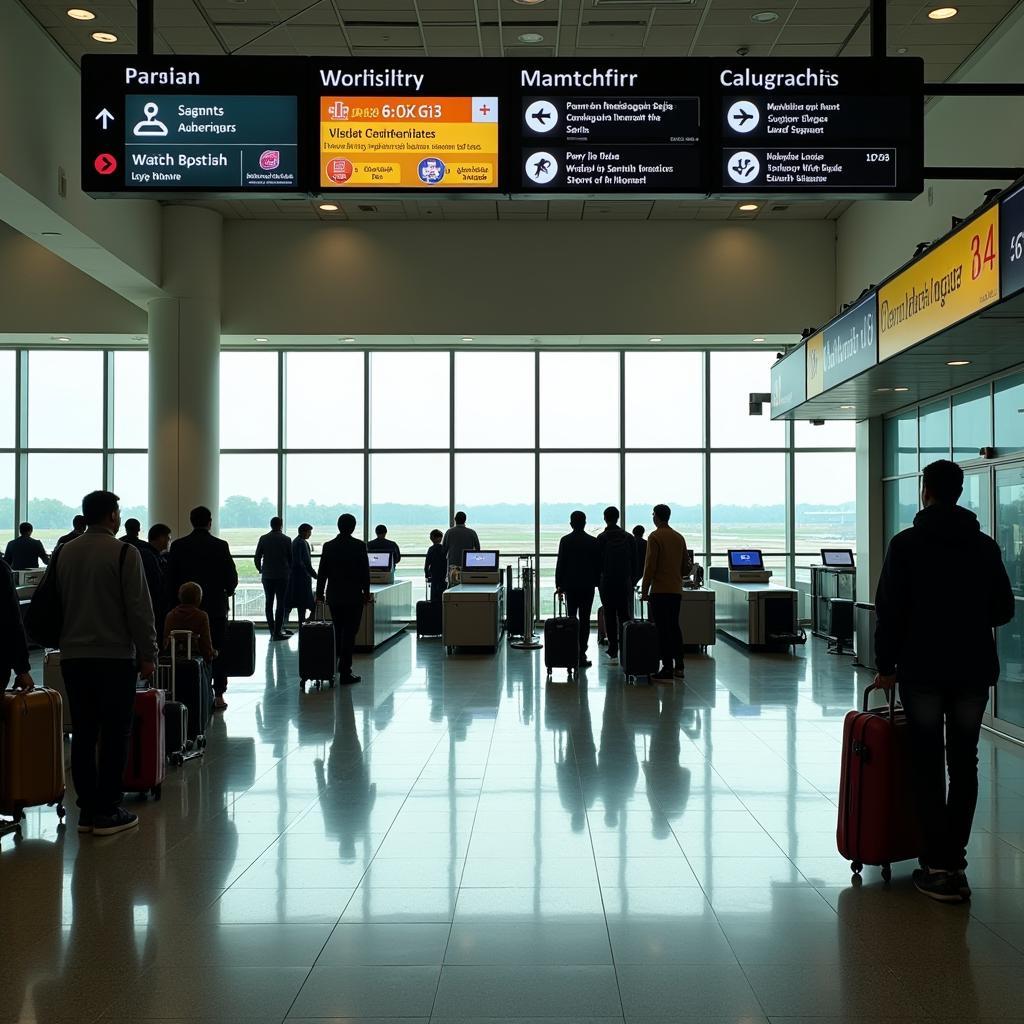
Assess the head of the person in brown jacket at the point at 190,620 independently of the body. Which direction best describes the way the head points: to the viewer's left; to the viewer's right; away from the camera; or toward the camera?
away from the camera

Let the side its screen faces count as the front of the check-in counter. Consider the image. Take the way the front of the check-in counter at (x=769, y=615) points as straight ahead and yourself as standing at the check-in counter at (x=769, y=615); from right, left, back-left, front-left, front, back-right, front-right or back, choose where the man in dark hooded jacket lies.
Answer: front-left

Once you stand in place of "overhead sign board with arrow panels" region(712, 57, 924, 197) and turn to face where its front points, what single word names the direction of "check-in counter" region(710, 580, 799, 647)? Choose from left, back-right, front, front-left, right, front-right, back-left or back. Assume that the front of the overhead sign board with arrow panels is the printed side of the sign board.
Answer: back

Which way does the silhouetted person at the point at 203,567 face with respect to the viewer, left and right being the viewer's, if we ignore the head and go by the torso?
facing away from the viewer

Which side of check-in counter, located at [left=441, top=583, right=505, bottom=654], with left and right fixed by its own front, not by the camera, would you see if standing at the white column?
right

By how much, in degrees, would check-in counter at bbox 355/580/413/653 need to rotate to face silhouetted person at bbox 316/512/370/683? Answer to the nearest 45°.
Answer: approximately 45° to its right

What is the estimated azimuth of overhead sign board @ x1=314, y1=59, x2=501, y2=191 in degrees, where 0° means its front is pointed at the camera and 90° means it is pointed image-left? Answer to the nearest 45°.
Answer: approximately 0°

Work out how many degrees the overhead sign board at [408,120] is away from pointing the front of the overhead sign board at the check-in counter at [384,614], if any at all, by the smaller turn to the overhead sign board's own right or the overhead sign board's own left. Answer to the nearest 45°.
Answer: approximately 180°
